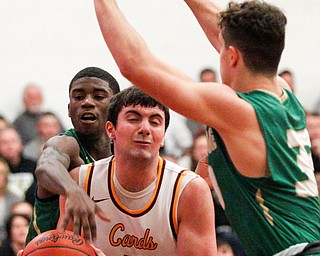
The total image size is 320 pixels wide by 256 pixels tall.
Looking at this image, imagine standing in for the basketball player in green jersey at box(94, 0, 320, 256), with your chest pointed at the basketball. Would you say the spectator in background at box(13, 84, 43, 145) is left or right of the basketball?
right

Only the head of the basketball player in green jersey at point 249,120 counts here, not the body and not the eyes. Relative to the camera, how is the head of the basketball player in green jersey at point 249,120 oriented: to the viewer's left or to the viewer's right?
to the viewer's left

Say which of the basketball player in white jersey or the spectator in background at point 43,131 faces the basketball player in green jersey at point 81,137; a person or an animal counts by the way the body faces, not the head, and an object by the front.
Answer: the spectator in background

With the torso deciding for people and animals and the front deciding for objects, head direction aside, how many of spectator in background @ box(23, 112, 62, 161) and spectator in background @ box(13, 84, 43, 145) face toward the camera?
2

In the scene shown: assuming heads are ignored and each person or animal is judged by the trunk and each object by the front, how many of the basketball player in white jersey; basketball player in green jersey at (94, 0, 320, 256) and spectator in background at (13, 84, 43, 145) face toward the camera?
2

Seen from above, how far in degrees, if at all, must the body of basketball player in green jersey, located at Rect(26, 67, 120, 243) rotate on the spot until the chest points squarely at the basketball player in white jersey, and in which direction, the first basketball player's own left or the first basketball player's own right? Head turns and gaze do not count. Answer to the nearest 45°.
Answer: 0° — they already face them
